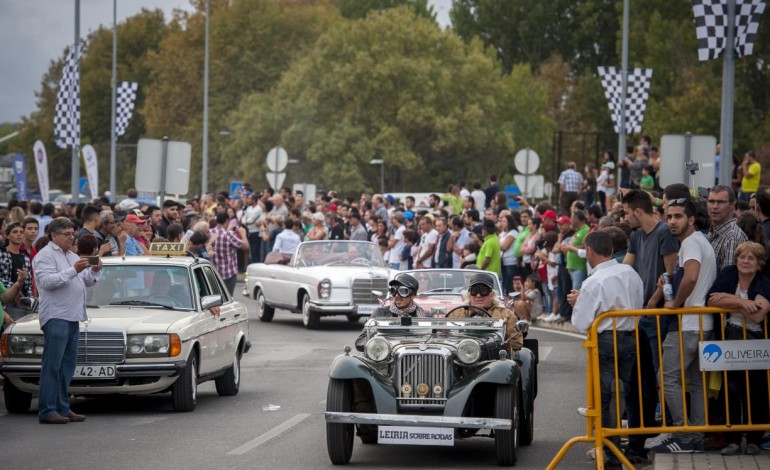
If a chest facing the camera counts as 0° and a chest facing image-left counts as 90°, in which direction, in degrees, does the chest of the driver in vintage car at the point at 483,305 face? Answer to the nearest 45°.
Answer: approximately 0°

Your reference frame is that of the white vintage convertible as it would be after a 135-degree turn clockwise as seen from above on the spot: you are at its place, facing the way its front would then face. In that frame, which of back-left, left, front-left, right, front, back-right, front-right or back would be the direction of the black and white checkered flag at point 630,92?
back-right

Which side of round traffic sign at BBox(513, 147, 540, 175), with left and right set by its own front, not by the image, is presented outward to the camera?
back

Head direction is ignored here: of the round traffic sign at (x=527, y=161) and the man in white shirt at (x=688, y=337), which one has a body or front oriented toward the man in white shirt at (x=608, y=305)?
the man in white shirt at (x=688, y=337)

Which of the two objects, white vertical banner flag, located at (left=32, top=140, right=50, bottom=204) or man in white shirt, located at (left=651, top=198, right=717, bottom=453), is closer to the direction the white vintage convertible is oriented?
the man in white shirt

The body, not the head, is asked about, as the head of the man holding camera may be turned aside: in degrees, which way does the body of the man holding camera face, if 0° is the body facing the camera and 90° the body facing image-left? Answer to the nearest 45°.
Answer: approximately 270°

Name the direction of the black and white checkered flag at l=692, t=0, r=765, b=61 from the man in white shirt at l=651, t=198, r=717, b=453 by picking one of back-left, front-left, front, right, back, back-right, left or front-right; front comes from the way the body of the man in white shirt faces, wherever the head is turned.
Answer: right

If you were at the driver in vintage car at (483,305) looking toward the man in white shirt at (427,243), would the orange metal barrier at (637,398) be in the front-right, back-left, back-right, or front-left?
back-right

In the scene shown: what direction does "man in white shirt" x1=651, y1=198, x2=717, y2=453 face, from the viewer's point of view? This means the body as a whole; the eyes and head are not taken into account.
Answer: to the viewer's left

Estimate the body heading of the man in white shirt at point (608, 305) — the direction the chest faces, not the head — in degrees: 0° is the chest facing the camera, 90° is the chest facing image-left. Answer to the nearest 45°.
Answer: approximately 135°

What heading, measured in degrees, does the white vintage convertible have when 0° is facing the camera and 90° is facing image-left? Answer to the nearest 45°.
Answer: approximately 315°

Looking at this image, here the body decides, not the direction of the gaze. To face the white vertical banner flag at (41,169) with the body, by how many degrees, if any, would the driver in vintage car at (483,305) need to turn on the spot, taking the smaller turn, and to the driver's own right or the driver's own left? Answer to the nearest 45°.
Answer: approximately 135° to the driver's own right
